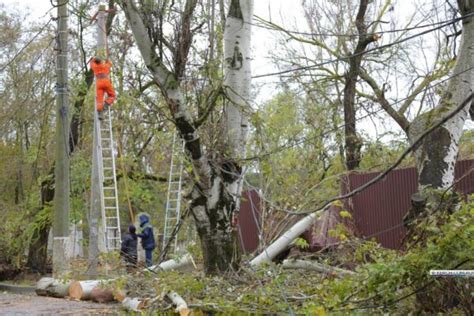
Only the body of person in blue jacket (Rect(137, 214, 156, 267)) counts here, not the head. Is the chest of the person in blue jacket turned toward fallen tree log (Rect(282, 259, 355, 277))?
no

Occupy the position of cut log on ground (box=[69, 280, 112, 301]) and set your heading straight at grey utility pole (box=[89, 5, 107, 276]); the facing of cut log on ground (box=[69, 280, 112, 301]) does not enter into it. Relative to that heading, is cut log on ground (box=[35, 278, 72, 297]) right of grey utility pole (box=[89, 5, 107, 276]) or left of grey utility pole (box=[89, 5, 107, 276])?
left

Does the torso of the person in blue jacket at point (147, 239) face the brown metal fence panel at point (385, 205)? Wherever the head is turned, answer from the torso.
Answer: no

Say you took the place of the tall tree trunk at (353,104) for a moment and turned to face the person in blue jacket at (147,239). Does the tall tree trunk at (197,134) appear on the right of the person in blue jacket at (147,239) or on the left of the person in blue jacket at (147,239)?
left
